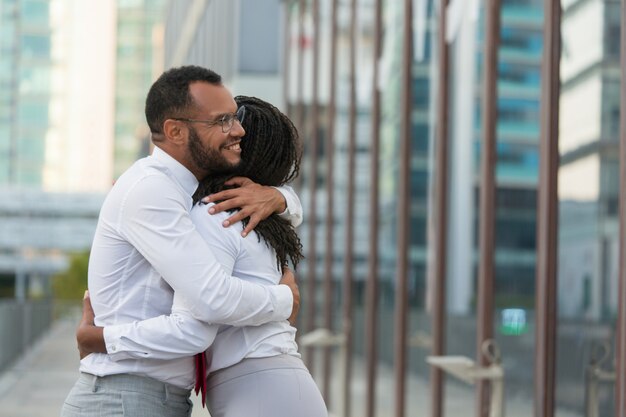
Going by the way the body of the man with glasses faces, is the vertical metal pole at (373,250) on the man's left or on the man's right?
on the man's left

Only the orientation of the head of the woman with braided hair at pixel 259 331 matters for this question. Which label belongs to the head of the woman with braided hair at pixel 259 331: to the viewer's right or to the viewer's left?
to the viewer's left

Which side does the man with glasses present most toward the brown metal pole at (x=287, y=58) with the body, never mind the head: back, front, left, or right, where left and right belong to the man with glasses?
left

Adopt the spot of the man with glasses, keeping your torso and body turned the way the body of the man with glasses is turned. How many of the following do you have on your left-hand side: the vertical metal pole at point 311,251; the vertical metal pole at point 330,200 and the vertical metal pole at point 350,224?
3

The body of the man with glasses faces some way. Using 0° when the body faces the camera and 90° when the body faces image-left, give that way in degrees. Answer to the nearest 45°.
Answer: approximately 270°

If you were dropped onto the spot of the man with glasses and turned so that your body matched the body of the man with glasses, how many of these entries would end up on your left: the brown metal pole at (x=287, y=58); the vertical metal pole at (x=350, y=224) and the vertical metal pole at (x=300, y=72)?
3

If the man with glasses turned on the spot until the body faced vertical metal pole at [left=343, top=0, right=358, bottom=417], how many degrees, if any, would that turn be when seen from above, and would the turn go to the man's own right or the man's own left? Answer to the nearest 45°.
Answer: approximately 90° to the man's own left

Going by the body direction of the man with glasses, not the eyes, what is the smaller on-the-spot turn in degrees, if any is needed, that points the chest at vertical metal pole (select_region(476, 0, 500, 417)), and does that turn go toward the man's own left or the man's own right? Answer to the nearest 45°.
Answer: approximately 45° to the man's own left

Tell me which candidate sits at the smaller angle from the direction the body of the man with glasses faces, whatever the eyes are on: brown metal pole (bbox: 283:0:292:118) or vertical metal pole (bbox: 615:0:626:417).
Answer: the vertical metal pole
